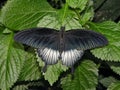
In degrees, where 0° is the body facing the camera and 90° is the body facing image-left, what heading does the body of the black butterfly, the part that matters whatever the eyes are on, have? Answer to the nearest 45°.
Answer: approximately 180°

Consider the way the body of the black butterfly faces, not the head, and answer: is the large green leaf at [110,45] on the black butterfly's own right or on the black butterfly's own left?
on the black butterfly's own right
